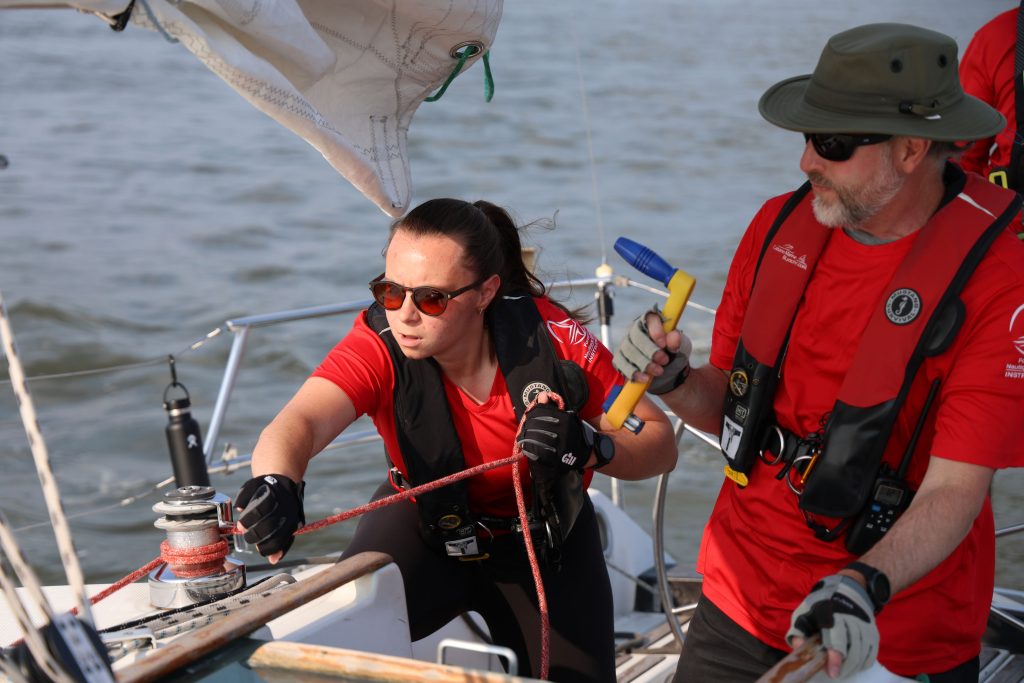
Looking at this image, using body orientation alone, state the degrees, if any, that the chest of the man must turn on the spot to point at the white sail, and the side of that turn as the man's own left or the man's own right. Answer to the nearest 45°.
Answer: approximately 45° to the man's own right

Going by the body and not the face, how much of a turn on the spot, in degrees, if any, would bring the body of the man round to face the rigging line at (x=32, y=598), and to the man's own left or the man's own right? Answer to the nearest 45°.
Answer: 0° — they already face it

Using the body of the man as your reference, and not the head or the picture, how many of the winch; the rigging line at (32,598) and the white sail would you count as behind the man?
0

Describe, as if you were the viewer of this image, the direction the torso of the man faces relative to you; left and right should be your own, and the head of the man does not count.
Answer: facing the viewer and to the left of the viewer

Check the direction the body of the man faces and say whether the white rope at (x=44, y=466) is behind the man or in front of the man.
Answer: in front

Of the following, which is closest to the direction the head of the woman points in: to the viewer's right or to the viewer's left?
to the viewer's left

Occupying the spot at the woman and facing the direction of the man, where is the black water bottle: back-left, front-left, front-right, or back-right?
back-left

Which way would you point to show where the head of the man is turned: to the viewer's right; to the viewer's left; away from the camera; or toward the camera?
to the viewer's left

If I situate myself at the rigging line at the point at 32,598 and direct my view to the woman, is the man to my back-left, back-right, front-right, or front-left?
front-right

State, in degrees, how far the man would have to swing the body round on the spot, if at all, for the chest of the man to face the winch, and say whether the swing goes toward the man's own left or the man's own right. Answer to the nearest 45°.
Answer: approximately 45° to the man's own right

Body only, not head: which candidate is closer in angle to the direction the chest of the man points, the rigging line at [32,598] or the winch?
the rigging line

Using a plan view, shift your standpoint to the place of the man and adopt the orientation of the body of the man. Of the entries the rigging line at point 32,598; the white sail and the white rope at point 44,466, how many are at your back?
0

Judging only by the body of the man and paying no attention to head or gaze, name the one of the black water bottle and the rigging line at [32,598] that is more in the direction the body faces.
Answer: the rigging line

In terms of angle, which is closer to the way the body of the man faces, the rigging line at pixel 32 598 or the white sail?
the rigging line

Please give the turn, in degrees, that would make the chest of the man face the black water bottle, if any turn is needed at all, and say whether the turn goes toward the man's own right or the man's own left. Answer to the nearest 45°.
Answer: approximately 90° to the man's own right

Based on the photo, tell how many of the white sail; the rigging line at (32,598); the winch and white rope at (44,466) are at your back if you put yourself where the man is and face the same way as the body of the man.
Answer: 0

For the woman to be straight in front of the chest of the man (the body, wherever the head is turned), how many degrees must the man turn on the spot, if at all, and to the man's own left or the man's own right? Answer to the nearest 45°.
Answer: approximately 45° to the man's own right
